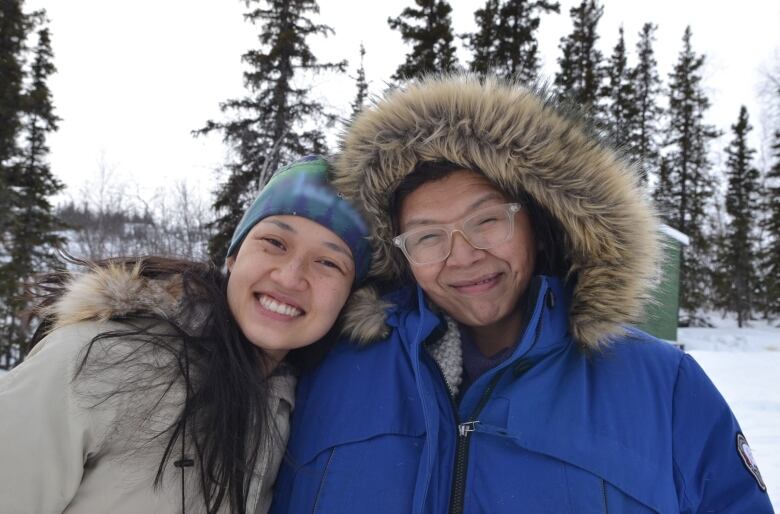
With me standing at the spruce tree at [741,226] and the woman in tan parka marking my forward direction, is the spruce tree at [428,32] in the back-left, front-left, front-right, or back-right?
front-right

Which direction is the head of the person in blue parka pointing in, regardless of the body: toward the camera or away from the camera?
toward the camera

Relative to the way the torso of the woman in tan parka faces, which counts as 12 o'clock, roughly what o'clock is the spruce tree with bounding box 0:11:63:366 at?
The spruce tree is roughly at 7 o'clock from the woman in tan parka.

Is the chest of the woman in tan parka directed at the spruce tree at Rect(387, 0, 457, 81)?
no

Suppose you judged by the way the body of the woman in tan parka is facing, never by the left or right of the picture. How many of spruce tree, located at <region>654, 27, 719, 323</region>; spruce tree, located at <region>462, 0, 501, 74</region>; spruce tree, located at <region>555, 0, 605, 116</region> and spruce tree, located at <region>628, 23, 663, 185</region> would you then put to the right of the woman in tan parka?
0

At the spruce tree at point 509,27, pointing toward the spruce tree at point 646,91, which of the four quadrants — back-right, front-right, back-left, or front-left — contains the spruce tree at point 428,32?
back-left

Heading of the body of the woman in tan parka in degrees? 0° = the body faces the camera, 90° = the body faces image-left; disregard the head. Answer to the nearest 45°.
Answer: approximately 315°

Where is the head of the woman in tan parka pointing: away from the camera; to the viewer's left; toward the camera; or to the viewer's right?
toward the camera

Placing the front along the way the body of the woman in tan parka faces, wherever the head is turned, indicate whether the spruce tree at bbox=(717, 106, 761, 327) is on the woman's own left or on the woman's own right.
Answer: on the woman's own left

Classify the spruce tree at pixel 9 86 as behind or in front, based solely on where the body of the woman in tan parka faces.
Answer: behind

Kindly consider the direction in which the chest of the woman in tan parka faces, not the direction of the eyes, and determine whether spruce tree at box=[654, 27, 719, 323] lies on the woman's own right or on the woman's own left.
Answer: on the woman's own left

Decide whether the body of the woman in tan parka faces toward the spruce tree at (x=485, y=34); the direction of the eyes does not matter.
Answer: no
